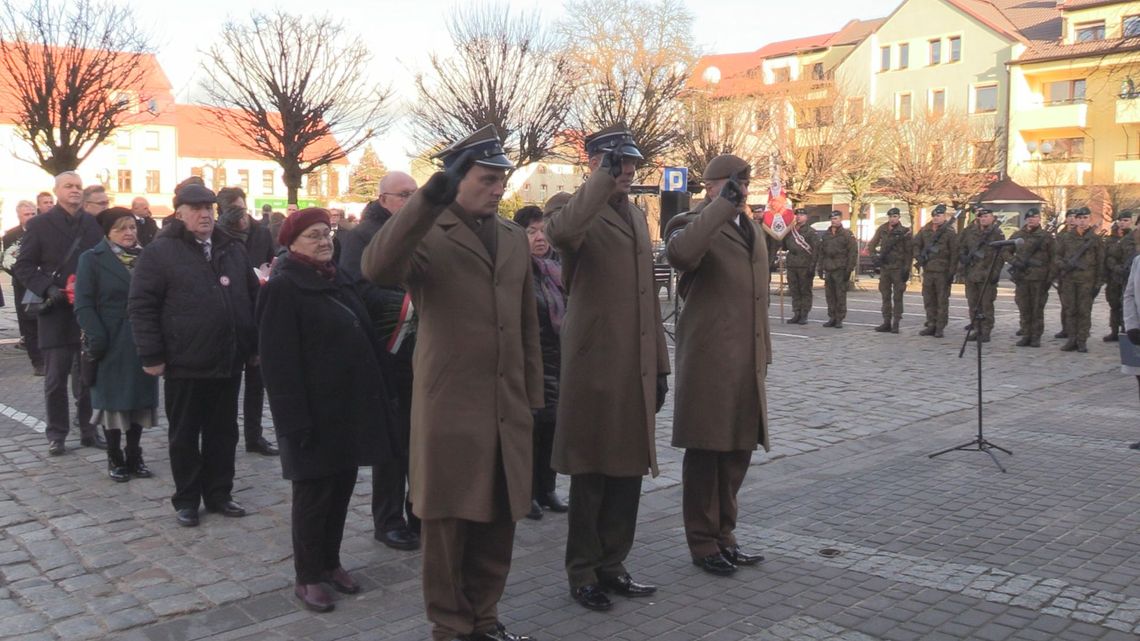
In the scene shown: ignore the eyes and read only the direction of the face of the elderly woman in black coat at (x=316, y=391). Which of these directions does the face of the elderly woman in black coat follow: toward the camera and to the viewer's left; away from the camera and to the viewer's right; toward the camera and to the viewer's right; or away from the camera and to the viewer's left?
toward the camera and to the viewer's right

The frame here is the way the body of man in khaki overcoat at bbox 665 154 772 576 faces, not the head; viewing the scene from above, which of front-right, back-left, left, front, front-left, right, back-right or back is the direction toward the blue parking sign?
back-left

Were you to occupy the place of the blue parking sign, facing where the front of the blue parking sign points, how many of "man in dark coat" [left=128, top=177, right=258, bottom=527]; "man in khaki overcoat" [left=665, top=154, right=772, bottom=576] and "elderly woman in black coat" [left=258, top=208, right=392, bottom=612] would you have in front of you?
3

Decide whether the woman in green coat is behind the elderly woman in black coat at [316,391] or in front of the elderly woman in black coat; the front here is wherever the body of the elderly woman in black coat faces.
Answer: behind

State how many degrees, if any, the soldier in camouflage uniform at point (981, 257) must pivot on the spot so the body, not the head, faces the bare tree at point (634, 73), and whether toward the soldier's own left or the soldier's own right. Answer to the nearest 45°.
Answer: approximately 135° to the soldier's own right

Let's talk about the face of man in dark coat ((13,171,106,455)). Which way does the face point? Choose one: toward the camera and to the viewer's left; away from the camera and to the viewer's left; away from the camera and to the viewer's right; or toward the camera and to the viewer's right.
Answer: toward the camera and to the viewer's right
